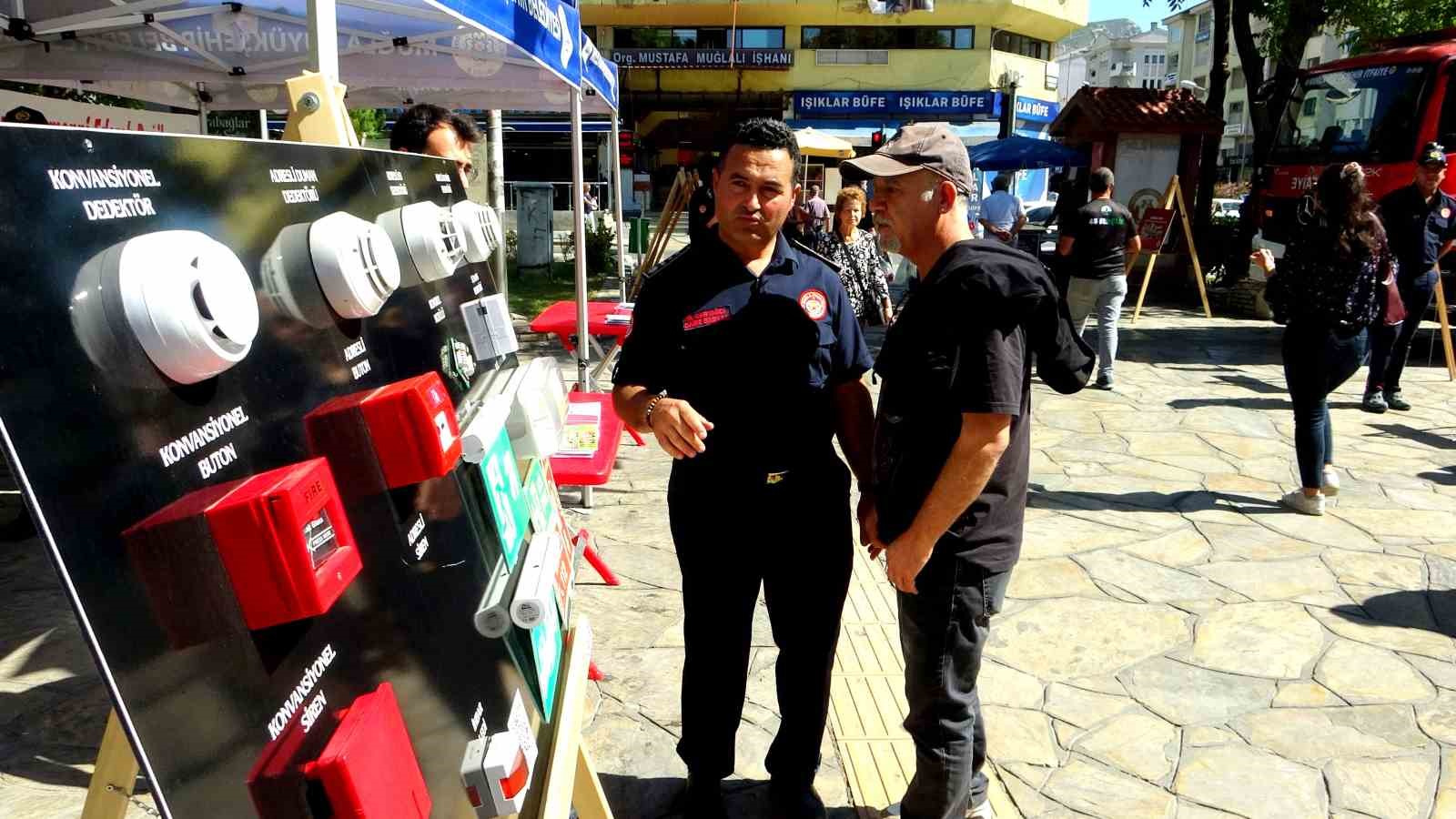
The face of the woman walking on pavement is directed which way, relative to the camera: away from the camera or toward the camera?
away from the camera

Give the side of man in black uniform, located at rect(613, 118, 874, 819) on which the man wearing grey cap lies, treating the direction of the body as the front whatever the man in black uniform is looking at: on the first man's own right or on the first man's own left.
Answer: on the first man's own left

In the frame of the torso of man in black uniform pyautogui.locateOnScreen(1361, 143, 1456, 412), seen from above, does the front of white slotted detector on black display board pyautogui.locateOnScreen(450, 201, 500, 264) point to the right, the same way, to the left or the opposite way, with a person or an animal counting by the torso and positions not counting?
to the left

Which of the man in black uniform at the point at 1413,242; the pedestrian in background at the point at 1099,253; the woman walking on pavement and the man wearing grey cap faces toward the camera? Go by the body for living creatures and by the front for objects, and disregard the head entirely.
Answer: the man in black uniform

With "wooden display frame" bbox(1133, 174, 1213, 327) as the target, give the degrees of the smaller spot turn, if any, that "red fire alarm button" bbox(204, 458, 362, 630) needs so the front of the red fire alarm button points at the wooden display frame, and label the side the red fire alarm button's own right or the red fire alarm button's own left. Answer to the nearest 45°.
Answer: approximately 90° to the red fire alarm button's own left

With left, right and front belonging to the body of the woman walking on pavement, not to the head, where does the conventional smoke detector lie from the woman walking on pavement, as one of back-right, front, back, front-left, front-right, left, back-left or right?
back-left

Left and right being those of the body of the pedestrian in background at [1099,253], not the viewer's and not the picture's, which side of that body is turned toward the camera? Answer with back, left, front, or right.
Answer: back

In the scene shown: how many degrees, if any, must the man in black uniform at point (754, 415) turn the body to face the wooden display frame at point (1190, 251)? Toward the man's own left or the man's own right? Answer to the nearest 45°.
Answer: approximately 135° to the man's own left
